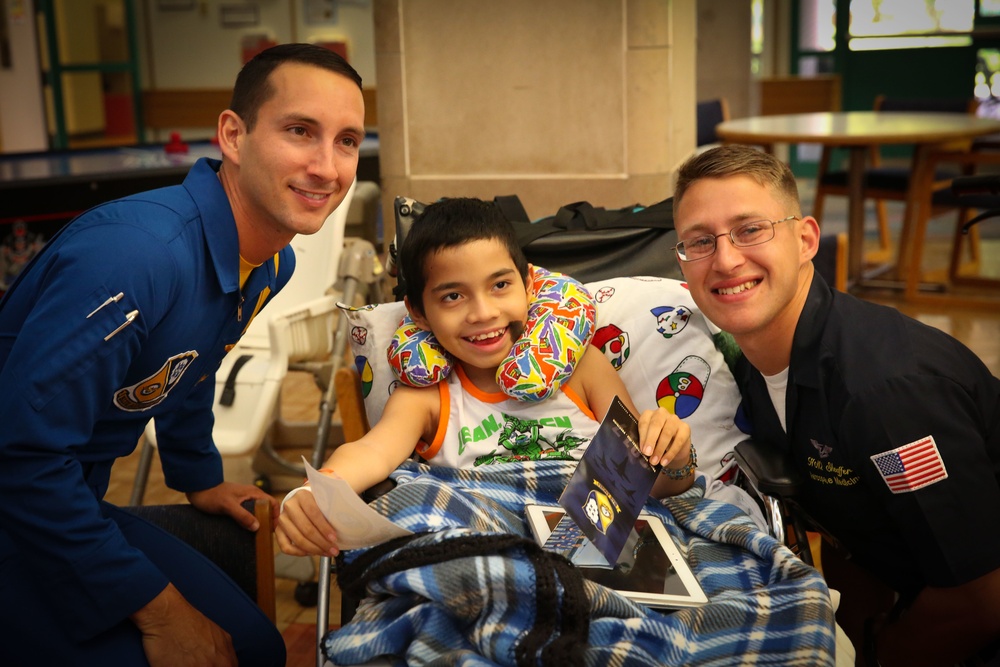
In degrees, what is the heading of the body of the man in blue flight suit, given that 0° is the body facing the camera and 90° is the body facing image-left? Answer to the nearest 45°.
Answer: approximately 315°

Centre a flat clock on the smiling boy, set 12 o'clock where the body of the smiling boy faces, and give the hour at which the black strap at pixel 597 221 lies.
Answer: The black strap is roughly at 7 o'clock from the smiling boy.

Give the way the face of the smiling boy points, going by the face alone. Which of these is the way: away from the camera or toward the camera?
toward the camera

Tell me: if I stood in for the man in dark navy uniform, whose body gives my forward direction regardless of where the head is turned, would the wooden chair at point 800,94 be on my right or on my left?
on my right

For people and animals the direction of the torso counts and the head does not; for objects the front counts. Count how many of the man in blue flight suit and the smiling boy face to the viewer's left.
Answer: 0

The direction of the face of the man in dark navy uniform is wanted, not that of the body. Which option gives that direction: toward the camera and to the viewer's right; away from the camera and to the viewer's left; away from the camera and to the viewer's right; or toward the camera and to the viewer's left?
toward the camera and to the viewer's left

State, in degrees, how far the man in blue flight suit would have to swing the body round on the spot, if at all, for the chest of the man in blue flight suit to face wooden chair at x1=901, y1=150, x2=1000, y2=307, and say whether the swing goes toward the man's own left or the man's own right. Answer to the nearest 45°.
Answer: approximately 90° to the man's own left

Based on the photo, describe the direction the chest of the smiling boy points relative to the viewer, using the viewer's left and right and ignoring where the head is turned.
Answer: facing the viewer

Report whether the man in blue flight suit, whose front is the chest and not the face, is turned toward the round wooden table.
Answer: no

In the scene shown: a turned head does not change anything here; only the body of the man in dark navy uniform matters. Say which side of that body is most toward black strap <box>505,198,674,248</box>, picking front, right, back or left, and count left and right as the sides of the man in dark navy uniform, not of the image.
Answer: right

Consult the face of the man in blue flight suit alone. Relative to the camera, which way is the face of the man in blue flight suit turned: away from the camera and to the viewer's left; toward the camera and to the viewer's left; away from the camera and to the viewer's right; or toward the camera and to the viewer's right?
toward the camera and to the viewer's right

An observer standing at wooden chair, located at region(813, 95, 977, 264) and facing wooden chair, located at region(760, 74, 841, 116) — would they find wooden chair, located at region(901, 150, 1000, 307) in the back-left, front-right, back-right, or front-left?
back-right

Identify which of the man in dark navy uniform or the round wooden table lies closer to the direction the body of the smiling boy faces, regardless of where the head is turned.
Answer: the man in dark navy uniform

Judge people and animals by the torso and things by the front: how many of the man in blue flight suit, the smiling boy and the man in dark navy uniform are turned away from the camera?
0
